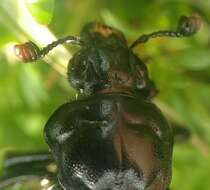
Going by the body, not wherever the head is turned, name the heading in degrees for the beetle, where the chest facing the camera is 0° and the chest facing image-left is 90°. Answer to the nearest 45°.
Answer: approximately 180°
